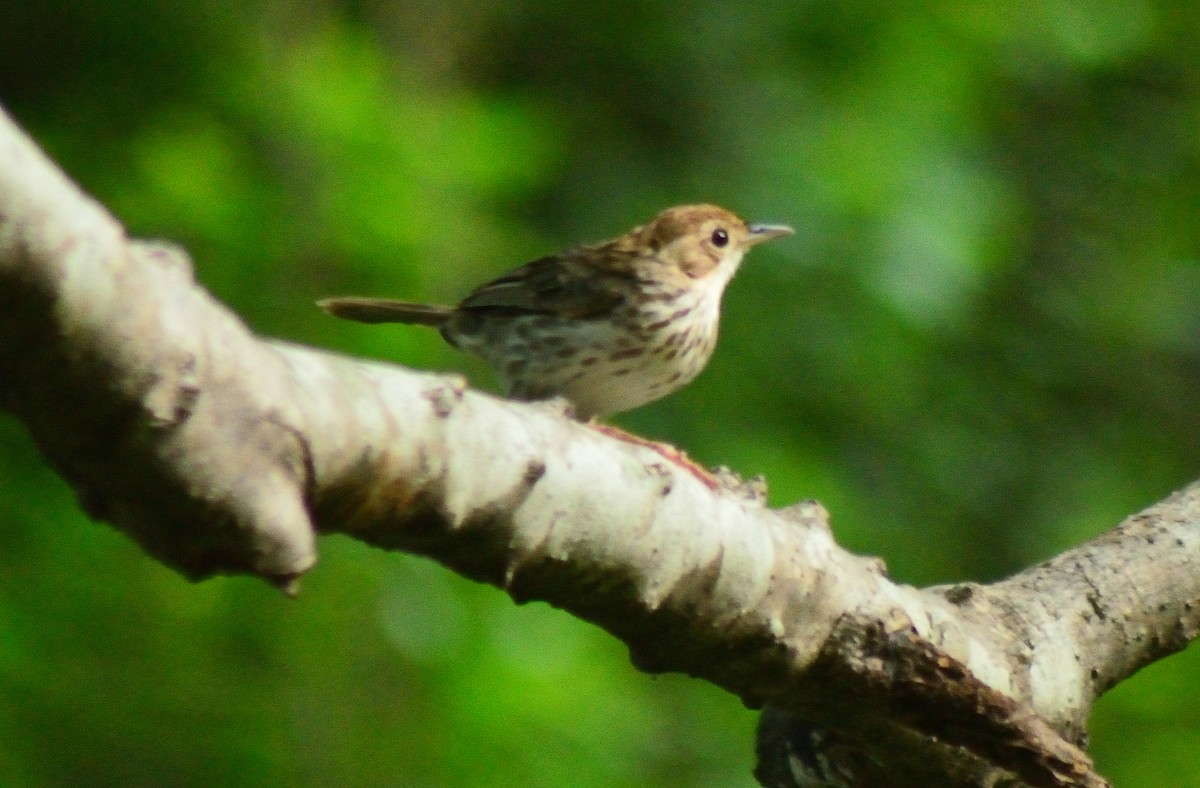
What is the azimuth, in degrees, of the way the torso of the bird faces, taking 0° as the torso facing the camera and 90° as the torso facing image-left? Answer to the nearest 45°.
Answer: approximately 270°
